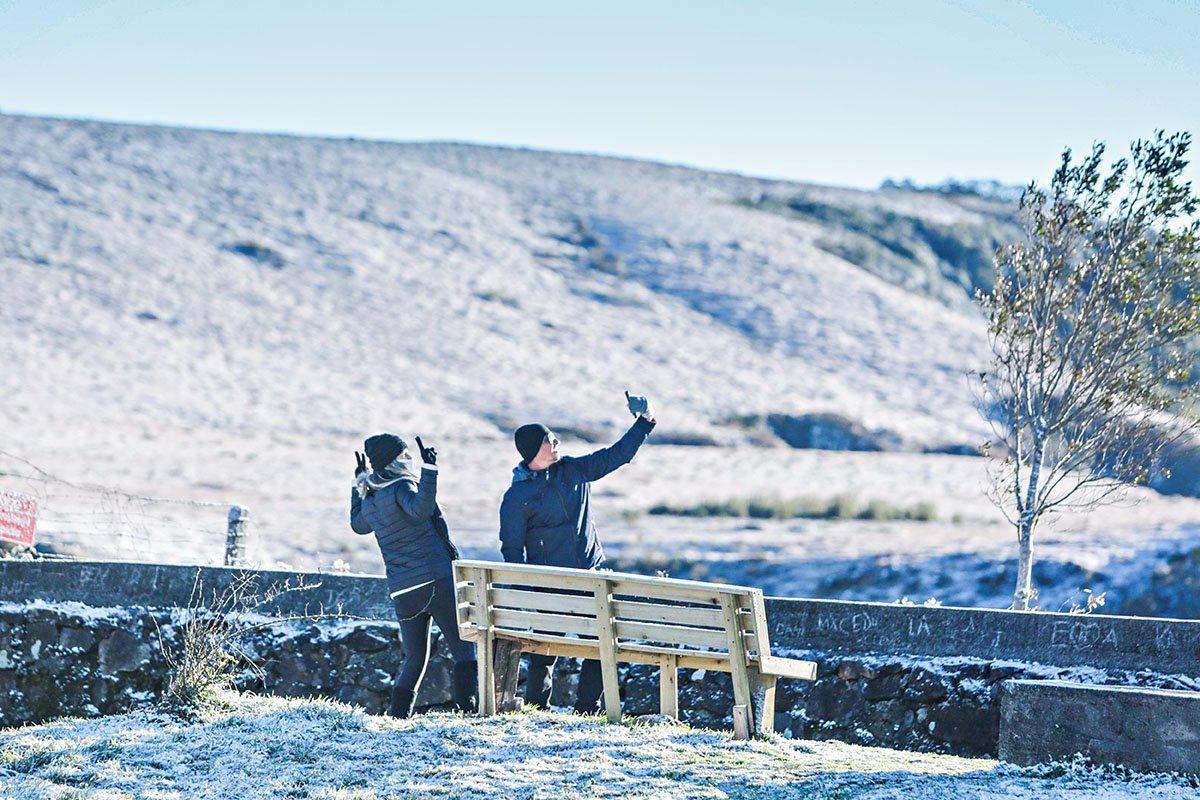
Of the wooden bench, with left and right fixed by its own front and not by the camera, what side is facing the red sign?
left

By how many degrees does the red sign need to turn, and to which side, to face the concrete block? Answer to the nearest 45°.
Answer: approximately 45° to its left

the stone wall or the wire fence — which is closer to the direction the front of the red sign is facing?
the stone wall

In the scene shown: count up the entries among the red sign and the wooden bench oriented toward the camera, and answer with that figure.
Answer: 1

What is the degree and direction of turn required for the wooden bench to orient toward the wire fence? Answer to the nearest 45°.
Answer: approximately 90° to its left

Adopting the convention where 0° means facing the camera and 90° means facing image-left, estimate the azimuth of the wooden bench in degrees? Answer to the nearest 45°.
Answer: approximately 225°

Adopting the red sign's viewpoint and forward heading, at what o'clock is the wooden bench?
The wooden bench is roughly at 11 o'clock from the red sign.

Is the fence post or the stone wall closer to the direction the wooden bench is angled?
the stone wall
